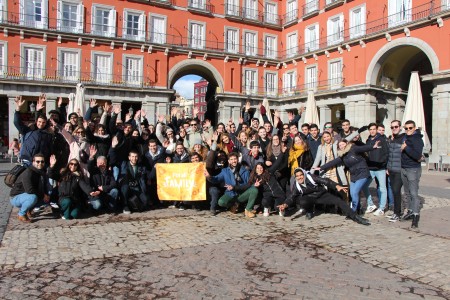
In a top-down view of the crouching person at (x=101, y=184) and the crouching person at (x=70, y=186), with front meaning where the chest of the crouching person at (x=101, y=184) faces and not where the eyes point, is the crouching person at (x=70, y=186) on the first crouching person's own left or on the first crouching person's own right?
on the first crouching person's own right

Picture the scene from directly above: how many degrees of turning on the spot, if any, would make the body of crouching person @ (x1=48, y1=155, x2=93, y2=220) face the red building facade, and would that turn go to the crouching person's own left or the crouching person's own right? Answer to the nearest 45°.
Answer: approximately 135° to the crouching person's own left

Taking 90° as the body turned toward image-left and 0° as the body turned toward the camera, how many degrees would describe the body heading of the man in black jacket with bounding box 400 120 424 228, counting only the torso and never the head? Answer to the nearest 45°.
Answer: approximately 45°

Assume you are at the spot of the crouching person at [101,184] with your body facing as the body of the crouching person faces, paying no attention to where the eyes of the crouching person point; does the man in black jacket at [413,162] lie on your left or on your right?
on your left

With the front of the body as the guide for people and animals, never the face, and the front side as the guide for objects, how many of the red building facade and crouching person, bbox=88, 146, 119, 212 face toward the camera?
2

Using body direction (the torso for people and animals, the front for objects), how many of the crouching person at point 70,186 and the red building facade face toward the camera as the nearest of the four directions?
2
